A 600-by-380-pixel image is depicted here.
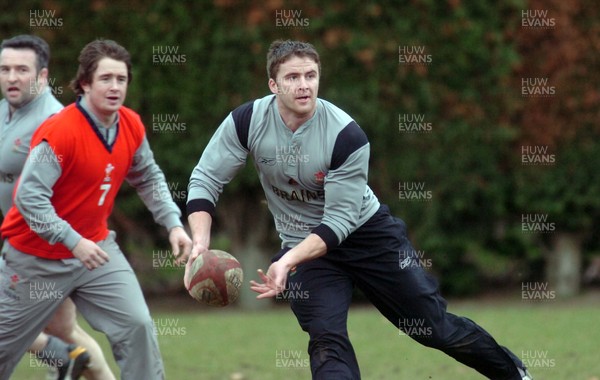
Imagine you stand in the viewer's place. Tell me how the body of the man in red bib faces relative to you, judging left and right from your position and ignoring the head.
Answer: facing the viewer and to the right of the viewer

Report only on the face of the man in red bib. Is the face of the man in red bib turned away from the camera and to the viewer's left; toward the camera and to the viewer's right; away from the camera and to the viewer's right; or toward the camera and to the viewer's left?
toward the camera and to the viewer's right

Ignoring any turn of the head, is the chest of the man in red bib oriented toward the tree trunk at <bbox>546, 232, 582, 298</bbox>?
no
